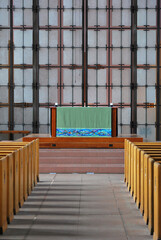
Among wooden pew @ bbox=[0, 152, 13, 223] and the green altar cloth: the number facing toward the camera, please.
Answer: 1

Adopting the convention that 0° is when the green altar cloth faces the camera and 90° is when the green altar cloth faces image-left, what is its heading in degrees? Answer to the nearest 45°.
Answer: approximately 0°

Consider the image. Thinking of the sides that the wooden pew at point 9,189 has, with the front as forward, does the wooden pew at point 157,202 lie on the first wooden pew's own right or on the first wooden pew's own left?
on the first wooden pew's own right

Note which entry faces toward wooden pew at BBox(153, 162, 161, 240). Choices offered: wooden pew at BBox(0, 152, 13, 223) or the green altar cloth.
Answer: the green altar cloth

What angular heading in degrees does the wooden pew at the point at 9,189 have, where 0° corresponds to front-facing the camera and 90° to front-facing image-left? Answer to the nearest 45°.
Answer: approximately 180°

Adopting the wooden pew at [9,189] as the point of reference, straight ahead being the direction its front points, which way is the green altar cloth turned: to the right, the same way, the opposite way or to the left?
the opposite way

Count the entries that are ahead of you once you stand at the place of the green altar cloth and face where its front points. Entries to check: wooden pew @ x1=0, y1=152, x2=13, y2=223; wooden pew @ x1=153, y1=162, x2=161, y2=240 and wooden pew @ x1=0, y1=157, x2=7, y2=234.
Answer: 3
